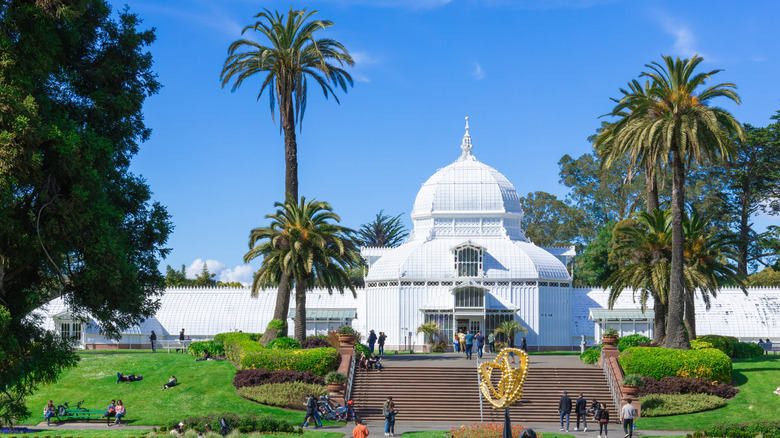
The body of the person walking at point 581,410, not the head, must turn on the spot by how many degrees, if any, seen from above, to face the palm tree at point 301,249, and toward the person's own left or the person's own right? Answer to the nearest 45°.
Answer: approximately 45° to the person's own left

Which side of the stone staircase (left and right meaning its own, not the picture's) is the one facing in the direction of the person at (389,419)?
front

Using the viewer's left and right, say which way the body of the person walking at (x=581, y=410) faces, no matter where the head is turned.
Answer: facing away from the viewer

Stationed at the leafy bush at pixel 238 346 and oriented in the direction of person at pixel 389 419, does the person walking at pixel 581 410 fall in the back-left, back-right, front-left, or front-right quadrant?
front-left

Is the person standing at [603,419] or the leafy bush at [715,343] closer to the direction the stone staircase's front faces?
the person standing

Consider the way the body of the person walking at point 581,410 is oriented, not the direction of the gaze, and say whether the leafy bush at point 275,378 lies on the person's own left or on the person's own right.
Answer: on the person's own left

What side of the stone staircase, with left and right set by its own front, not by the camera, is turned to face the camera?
front

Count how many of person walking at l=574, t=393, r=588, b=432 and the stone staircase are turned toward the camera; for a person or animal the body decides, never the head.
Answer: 1

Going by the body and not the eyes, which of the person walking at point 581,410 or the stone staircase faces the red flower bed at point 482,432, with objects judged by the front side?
the stone staircase

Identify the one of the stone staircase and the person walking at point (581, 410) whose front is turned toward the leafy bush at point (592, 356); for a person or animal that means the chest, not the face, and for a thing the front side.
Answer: the person walking

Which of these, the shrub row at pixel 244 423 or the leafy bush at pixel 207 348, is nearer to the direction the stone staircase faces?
the shrub row

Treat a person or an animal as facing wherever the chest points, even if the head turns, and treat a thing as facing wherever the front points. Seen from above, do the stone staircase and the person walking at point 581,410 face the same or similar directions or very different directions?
very different directions

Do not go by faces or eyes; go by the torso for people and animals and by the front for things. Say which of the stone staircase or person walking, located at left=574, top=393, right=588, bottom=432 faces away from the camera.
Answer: the person walking

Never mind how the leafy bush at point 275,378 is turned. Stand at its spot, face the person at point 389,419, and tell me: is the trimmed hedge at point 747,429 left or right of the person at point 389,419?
left
